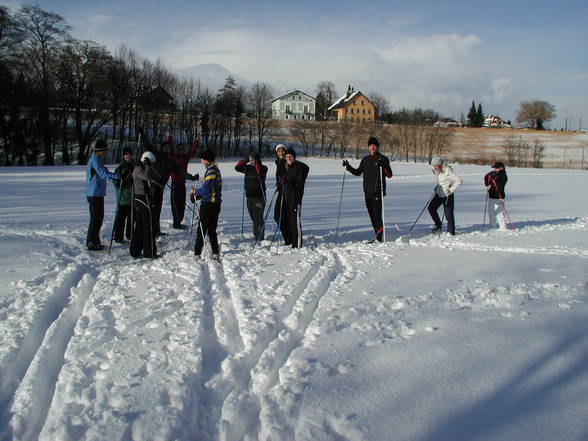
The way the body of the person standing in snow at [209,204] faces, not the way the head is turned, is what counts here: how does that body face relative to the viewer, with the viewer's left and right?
facing to the left of the viewer

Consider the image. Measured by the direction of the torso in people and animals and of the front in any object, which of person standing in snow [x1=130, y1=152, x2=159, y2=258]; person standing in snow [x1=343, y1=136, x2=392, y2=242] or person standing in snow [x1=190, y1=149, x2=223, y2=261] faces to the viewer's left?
person standing in snow [x1=190, y1=149, x2=223, y2=261]

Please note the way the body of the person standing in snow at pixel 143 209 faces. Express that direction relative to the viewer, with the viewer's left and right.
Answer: facing away from the viewer and to the right of the viewer

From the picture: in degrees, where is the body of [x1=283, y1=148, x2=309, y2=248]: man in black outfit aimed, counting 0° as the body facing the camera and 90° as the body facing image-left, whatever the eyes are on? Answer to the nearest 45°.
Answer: approximately 45°

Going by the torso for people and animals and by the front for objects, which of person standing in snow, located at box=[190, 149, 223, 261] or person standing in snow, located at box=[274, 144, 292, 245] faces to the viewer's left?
person standing in snow, located at box=[190, 149, 223, 261]

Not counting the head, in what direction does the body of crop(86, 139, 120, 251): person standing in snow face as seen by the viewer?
to the viewer's right

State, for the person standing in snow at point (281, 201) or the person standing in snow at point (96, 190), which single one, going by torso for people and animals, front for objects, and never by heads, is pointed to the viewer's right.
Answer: the person standing in snow at point (96, 190)
